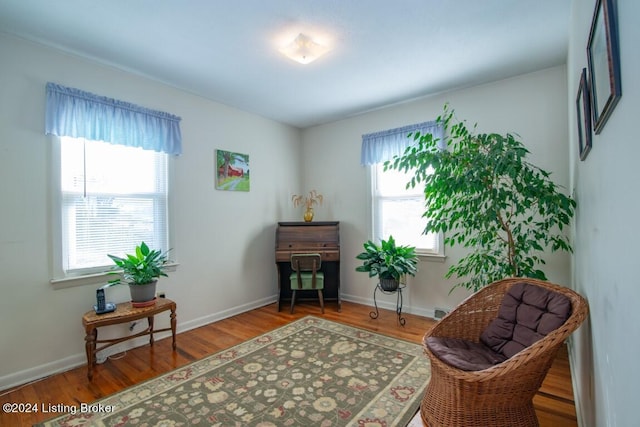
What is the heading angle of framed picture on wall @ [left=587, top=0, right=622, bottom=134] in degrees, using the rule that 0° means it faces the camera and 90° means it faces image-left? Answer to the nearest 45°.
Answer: approximately 90°

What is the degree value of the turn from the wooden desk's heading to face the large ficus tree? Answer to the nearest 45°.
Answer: approximately 45° to its left

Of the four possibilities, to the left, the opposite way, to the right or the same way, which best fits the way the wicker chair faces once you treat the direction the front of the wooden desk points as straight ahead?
to the right

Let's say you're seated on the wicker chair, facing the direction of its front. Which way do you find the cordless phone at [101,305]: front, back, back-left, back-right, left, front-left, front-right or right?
front-right

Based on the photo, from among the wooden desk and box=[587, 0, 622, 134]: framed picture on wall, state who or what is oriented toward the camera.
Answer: the wooden desk

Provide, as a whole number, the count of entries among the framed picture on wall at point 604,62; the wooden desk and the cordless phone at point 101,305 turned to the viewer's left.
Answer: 1

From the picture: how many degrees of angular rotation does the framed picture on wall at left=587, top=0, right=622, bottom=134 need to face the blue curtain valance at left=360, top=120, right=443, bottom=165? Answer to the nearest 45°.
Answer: approximately 45° to its right

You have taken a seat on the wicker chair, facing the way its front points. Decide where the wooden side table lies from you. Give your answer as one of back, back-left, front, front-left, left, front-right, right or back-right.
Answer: front-right

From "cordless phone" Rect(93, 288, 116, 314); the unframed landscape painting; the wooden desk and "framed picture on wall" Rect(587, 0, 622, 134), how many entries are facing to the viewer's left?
1

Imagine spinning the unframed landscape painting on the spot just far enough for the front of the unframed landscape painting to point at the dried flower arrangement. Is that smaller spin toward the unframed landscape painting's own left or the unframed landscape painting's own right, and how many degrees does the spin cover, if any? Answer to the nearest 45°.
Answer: approximately 90° to the unframed landscape painting's own left

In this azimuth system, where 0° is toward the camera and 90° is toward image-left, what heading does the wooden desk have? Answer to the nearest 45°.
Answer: approximately 0°

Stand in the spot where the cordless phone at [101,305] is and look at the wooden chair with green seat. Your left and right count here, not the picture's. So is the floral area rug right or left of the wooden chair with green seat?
right

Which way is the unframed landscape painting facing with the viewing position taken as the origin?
facing the viewer and to the right of the viewer

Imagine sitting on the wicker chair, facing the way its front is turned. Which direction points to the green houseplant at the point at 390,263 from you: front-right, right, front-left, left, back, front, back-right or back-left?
right

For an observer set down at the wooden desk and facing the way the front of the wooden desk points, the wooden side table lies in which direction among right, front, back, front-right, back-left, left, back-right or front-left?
front-right

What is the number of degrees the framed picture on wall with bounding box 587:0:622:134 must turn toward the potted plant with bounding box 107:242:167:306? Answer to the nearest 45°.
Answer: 0° — it already faces it
